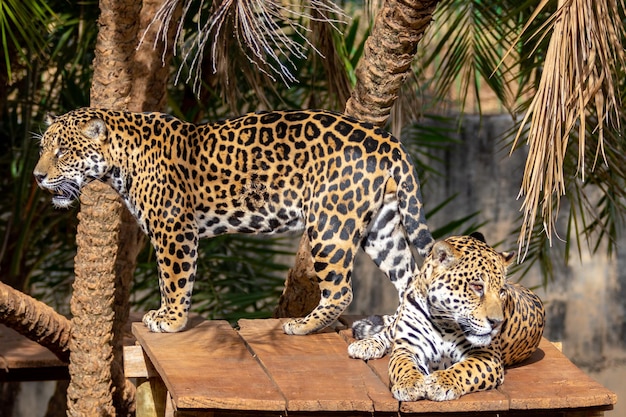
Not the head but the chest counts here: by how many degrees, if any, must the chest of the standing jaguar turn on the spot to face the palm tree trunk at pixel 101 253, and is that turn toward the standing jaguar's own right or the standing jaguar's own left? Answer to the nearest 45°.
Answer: approximately 45° to the standing jaguar's own right

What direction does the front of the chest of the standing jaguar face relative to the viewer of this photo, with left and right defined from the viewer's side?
facing to the left of the viewer

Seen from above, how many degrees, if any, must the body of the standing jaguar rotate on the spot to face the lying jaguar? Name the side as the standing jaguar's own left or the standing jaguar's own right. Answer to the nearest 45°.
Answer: approximately 135° to the standing jaguar's own left
